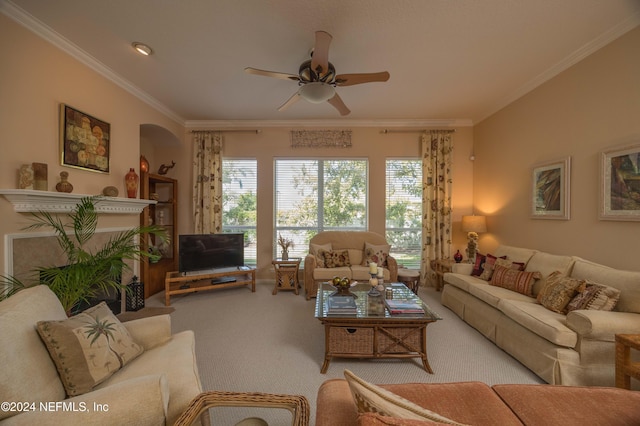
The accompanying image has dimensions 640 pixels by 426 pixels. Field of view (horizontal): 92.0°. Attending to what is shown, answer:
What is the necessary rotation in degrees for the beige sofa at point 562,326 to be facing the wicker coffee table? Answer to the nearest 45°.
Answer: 0° — it already faces it

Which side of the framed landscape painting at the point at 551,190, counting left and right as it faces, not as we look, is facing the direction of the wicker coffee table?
front

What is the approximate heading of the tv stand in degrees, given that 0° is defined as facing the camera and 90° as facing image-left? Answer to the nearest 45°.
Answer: approximately 315°

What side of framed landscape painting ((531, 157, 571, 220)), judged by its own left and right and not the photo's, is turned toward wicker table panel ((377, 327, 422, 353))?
front

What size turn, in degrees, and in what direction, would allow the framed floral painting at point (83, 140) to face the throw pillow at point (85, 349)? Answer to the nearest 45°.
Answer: approximately 45° to its right

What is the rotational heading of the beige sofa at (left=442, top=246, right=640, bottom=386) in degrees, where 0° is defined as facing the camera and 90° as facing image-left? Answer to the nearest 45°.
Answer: approximately 45°

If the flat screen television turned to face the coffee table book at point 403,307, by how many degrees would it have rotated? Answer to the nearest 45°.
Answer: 0° — it already faces it

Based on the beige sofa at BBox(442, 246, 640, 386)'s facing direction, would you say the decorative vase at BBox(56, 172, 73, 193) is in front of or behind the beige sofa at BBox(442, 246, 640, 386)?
in front

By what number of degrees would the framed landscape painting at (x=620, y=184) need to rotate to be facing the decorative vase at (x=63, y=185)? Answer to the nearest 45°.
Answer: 0° — it already faces it

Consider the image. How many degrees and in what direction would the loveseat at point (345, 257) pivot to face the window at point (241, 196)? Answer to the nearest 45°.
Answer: approximately 90° to its right

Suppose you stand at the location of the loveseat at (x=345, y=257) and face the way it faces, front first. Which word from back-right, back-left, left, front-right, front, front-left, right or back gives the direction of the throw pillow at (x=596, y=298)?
front-left

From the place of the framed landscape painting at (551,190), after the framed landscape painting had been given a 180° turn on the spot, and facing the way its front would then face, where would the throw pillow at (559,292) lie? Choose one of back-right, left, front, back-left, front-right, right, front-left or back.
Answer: back-right

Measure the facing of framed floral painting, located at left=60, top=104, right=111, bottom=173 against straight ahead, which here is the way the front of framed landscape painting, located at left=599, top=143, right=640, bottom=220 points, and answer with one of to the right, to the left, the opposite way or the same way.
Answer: the opposite way

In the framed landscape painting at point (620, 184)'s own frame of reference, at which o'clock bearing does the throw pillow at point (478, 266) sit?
The throw pillow is roughly at 2 o'clock from the framed landscape painting.
